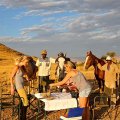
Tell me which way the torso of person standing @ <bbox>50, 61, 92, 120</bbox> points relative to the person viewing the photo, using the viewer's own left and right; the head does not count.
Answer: facing to the left of the viewer

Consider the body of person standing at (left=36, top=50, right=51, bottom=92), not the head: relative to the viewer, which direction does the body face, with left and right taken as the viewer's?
facing the viewer

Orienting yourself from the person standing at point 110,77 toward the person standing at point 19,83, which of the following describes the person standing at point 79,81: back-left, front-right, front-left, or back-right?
front-left
